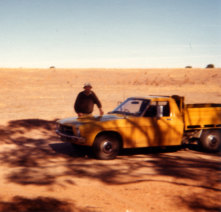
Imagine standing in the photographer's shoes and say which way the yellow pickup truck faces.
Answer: facing the viewer and to the left of the viewer

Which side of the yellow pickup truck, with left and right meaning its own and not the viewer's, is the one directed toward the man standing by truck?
right
